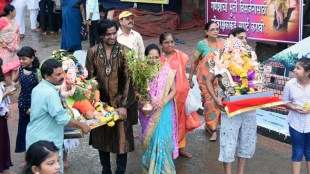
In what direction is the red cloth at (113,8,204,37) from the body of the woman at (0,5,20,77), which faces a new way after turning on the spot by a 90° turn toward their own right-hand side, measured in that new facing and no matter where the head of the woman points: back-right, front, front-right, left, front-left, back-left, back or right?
back

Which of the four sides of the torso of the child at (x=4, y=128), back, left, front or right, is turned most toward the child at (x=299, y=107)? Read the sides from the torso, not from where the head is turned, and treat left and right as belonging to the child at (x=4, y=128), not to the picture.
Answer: front

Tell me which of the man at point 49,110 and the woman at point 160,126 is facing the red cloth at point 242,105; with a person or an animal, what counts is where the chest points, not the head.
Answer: the man

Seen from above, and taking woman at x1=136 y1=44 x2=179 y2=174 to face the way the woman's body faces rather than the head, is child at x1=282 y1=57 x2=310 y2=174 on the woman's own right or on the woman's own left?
on the woman's own left

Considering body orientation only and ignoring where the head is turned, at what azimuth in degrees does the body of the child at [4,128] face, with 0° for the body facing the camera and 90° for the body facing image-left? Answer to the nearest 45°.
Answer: approximately 270°

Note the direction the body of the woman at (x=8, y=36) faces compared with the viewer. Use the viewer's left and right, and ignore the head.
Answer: facing the viewer and to the right of the viewer

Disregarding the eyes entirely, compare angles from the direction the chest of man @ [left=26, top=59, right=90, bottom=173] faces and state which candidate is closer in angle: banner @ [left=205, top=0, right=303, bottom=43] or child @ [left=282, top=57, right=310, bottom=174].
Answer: the child

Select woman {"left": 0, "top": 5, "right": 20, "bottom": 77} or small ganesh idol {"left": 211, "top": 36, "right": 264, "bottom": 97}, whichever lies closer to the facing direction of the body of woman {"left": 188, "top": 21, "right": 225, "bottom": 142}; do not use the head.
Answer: the small ganesh idol

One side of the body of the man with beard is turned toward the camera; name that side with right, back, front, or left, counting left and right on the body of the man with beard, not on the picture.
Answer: front

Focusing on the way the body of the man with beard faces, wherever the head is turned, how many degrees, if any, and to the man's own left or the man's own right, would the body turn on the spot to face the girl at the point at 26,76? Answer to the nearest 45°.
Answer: approximately 135° to the man's own right

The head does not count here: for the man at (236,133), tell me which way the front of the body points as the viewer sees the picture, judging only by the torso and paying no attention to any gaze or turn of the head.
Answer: toward the camera

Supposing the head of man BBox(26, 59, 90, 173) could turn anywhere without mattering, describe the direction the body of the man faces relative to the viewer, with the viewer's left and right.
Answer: facing to the right of the viewer

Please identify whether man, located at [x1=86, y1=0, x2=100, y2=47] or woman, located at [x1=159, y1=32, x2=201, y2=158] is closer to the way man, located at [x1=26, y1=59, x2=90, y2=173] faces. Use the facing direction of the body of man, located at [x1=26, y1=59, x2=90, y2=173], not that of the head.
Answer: the woman
